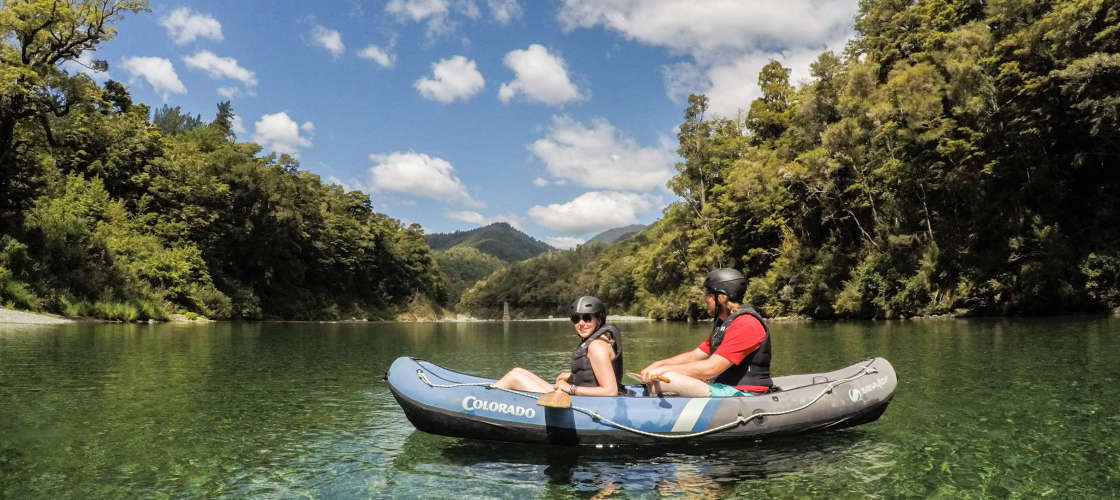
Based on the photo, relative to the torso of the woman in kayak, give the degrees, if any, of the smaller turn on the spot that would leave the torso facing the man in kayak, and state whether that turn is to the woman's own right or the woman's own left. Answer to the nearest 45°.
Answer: approximately 180°

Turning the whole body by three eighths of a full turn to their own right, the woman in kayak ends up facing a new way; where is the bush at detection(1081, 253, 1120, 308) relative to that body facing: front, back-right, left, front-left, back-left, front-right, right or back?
front

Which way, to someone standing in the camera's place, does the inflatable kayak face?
facing to the left of the viewer

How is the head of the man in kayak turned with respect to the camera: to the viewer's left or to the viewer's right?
to the viewer's left

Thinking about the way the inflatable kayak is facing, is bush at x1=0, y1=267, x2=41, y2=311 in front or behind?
in front

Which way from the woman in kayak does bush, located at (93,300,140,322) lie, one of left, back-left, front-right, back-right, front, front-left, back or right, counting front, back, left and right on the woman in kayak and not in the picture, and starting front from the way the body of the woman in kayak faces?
front-right

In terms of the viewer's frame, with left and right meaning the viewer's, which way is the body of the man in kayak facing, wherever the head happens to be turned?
facing to the left of the viewer

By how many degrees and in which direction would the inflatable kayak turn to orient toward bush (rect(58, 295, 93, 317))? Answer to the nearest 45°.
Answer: approximately 45° to its right

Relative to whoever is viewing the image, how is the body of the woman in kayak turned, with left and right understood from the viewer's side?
facing to the left of the viewer
